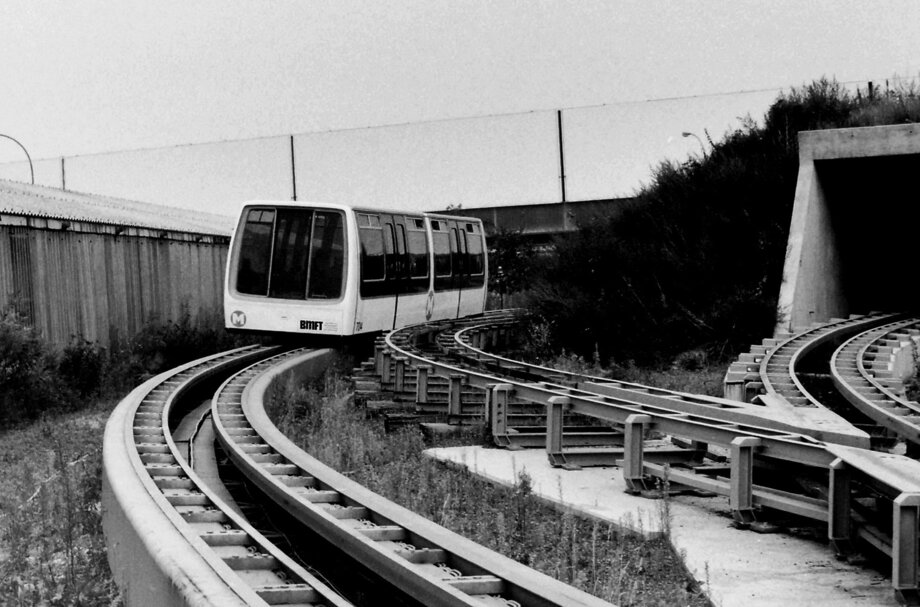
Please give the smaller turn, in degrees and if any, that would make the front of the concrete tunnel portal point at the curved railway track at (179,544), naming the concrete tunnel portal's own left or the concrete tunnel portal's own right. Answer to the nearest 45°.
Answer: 0° — it already faces it

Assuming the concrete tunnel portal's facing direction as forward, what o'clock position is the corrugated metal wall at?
The corrugated metal wall is roughly at 2 o'clock from the concrete tunnel portal.

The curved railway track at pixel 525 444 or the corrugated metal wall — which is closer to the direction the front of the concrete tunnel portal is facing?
the curved railway track

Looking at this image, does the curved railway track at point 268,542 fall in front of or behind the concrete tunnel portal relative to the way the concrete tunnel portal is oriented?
in front

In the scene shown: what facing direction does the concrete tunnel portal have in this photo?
toward the camera

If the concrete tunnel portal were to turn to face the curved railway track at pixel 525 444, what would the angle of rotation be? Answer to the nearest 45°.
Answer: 0° — it already faces it

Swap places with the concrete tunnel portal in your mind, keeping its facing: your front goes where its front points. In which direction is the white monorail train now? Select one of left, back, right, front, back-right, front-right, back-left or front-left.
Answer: front-right

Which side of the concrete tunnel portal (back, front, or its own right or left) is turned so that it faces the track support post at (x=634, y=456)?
front

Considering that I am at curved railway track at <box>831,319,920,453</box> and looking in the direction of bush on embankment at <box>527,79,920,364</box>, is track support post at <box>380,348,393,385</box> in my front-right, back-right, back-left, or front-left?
front-left

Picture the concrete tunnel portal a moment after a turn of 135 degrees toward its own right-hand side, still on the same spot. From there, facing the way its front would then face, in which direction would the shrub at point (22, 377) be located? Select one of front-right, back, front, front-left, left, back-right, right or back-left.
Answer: left

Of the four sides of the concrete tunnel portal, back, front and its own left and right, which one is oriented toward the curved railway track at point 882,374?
front

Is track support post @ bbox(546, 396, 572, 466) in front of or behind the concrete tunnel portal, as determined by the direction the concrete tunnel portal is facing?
in front

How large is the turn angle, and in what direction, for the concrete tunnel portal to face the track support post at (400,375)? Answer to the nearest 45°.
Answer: approximately 45° to its right

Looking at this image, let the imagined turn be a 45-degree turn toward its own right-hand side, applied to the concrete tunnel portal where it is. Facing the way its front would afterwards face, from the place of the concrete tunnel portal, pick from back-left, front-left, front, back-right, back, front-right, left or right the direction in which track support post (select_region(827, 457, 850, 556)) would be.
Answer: front-left

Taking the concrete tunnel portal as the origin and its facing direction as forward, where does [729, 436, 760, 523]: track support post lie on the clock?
The track support post is roughly at 12 o'clock from the concrete tunnel portal.

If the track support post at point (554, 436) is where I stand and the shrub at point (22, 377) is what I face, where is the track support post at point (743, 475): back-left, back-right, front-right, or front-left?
back-left
